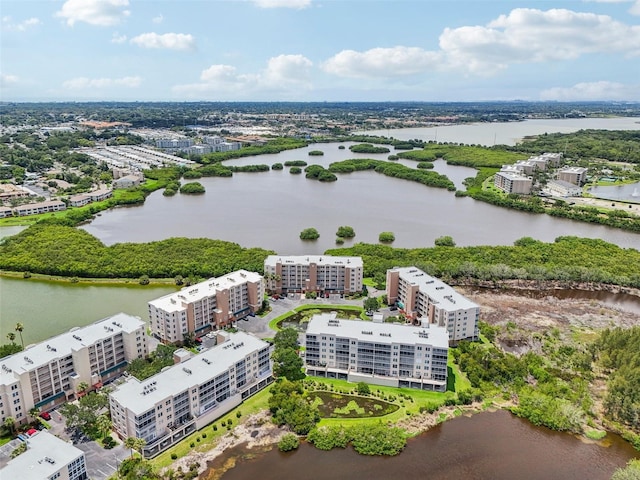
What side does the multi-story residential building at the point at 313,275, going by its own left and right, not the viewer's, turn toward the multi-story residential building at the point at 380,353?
front

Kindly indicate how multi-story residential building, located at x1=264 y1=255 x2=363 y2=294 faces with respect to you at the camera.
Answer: facing the viewer

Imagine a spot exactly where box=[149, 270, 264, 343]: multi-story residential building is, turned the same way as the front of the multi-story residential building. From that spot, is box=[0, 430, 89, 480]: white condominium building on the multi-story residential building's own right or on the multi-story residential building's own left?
on the multi-story residential building's own right

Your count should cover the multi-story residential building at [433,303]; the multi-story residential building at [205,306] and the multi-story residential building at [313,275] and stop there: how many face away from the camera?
0

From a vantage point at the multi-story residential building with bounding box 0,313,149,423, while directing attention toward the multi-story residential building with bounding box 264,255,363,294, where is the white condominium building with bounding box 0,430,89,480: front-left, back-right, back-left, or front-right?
back-right

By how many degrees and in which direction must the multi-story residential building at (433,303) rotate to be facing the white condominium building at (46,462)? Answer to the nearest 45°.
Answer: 0° — it already faces it

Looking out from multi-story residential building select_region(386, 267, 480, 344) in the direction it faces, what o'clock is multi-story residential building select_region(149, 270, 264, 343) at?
multi-story residential building select_region(149, 270, 264, 343) is roughly at 1 o'clock from multi-story residential building select_region(386, 267, 480, 344).

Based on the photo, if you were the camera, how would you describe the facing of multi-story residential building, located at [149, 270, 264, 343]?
facing the viewer and to the right of the viewer

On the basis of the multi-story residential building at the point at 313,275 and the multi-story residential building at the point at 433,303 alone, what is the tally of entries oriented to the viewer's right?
0

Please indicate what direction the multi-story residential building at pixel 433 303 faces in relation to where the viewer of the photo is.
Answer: facing the viewer and to the left of the viewer

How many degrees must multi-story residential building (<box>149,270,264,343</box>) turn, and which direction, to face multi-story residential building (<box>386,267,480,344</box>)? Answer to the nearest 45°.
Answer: approximately 45° to its left

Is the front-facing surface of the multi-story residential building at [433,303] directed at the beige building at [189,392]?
yes

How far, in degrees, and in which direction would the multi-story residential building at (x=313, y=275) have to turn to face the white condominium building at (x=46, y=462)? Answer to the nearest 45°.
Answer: approximately 45° to its right
